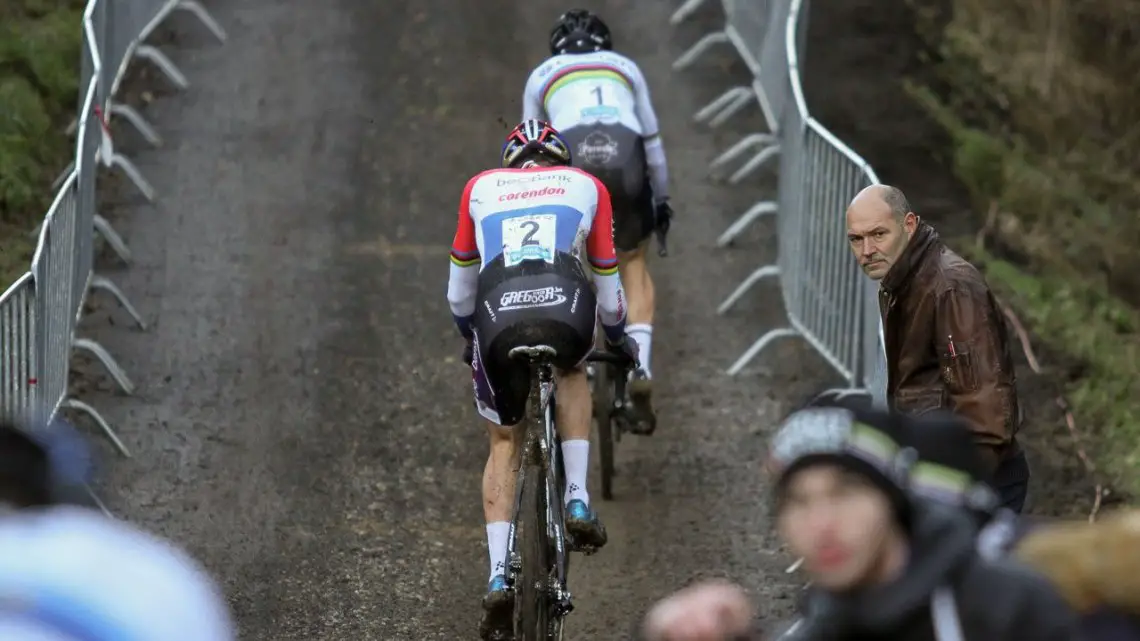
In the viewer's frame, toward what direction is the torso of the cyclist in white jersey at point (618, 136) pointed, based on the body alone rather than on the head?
away from the camera

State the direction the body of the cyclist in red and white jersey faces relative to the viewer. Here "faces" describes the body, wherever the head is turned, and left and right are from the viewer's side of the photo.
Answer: facing away from the viewer

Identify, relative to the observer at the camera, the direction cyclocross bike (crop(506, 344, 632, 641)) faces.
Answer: facing away from the viewer

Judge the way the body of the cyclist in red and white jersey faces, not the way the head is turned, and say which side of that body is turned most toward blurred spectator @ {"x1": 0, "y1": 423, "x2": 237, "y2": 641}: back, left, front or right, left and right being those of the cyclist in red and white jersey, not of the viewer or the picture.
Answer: back

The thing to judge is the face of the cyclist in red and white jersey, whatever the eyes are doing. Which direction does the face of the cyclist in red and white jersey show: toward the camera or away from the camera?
away from the camera

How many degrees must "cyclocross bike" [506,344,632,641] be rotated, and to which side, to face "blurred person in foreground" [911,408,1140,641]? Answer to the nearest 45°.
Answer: approximately 180°
